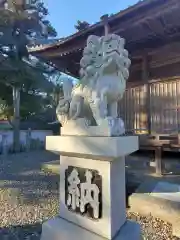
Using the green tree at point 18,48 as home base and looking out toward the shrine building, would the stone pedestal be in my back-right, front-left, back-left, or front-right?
front-right

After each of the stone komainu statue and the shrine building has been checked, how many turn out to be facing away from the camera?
0

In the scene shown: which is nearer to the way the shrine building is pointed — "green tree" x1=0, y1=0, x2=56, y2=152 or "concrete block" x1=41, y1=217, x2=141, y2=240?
the concrete block

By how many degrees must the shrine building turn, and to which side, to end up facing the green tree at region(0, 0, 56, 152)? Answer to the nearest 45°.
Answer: approximately 90° to its right

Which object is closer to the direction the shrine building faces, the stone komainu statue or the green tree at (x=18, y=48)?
the stone komainu statue

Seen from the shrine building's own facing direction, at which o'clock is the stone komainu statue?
The stone komainu statue is roughly at 11 o'clock from the shrine building.

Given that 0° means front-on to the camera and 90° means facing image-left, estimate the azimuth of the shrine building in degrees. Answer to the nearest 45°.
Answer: approximately 45°
